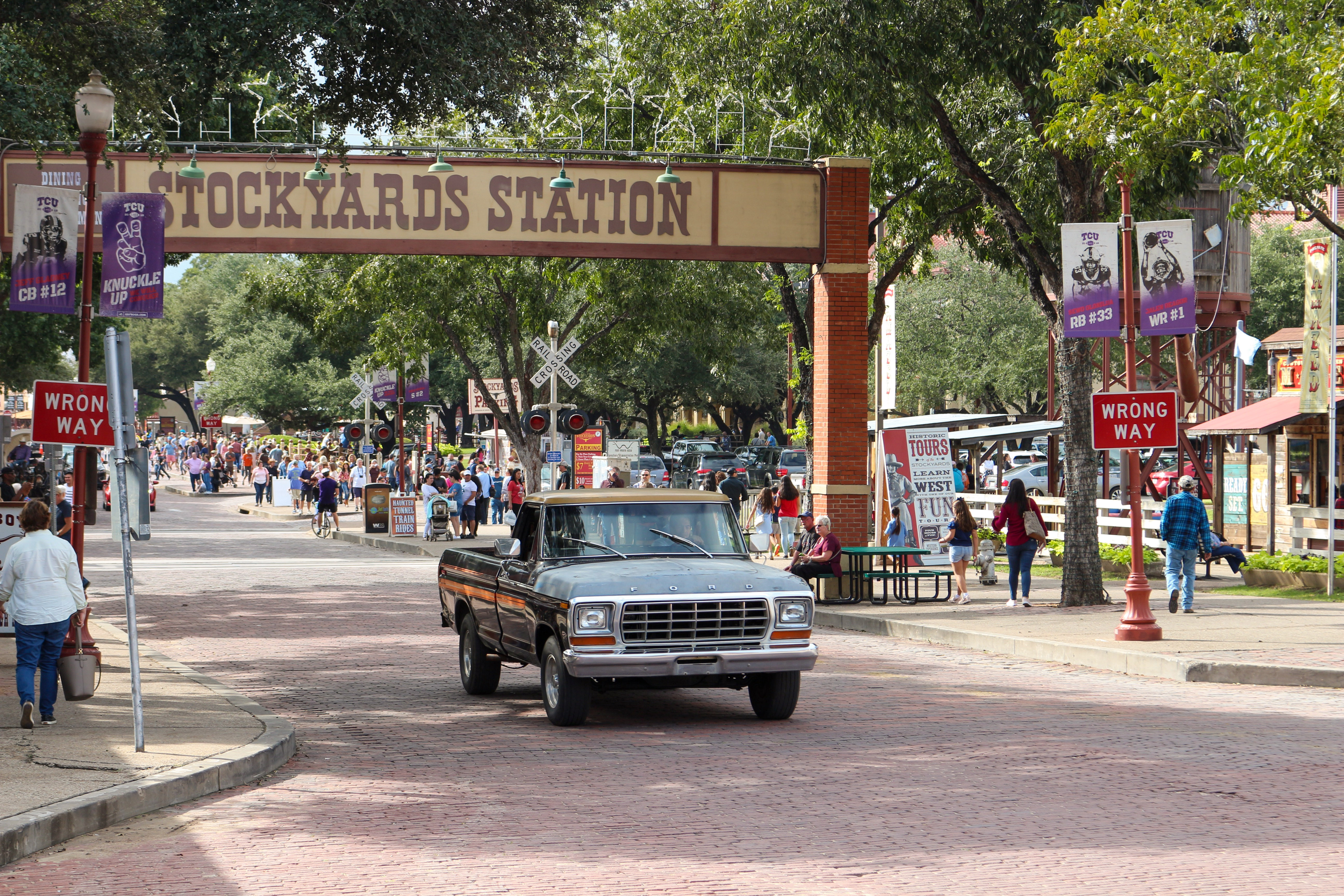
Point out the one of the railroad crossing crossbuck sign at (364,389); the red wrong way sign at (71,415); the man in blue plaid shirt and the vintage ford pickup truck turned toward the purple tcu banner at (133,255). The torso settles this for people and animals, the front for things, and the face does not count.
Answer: the railroad crossing crossbuck sign

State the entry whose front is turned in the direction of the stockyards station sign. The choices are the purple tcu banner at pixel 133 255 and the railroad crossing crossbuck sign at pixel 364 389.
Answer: the railroad crossing crossbuck sign

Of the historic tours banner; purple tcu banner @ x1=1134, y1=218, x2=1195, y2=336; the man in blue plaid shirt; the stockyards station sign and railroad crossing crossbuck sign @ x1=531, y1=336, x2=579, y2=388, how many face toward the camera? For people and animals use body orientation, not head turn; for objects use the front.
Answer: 4

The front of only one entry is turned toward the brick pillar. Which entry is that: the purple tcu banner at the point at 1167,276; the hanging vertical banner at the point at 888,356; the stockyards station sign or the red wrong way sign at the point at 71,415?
the hanging vertical banner

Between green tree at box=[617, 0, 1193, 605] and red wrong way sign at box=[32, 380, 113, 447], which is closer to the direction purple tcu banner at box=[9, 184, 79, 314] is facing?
the red wrong way sign

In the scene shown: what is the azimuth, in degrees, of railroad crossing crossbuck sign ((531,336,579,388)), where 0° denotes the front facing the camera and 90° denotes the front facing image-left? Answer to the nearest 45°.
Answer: approximately 0°

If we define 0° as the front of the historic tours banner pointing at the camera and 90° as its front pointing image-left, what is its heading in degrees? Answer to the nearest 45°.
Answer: approximately 0°

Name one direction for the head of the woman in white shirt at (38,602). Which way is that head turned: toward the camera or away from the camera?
away from the camera

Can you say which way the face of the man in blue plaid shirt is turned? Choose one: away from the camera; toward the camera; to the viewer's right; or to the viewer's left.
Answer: away from the camera

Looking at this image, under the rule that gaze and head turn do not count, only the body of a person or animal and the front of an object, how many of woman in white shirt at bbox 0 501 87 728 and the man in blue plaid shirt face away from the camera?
2

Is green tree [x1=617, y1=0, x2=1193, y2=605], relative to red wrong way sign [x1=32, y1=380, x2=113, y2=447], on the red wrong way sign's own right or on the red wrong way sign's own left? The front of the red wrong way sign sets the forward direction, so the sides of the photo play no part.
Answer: on the red wrong way sign's own left

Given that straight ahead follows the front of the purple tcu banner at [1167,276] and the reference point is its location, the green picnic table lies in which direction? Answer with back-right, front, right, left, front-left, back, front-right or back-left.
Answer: back-right

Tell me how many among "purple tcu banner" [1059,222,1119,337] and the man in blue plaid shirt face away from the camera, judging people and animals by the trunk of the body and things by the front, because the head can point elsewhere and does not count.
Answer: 1
